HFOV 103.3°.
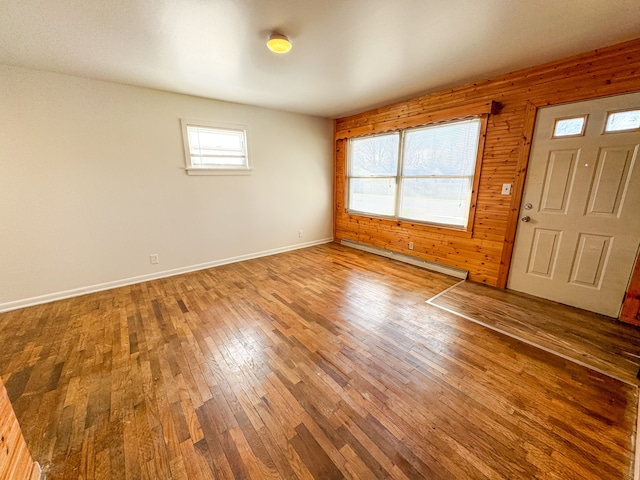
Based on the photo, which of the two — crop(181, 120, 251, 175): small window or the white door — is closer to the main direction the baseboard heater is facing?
the small window

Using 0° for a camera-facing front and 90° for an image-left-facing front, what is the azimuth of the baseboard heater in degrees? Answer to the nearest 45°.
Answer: approximately 45°

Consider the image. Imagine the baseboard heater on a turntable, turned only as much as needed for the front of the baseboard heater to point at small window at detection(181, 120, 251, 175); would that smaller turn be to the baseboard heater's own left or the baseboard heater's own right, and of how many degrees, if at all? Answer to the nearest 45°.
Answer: approximately 45° to the baseboard heater's own right

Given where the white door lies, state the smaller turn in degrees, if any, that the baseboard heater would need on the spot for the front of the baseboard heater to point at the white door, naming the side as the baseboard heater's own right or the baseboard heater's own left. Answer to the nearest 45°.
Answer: approximately 90° to the baseboard heater's own left

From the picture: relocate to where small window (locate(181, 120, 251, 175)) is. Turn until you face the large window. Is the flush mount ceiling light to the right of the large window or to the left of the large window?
right

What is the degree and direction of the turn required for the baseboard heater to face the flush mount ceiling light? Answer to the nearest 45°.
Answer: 0° — it already faces it
